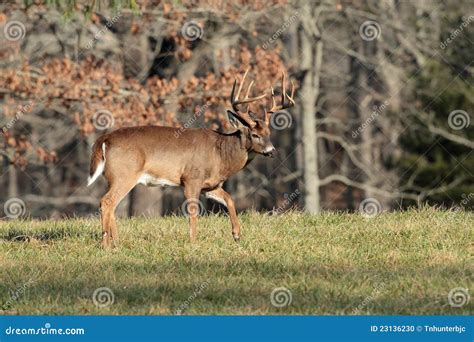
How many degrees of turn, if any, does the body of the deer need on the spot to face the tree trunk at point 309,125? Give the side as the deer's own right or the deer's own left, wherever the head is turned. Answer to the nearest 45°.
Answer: approximately 90° to the deer's own left

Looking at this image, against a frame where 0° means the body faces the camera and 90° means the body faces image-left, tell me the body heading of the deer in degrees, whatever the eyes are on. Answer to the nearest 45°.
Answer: approximately 270°
